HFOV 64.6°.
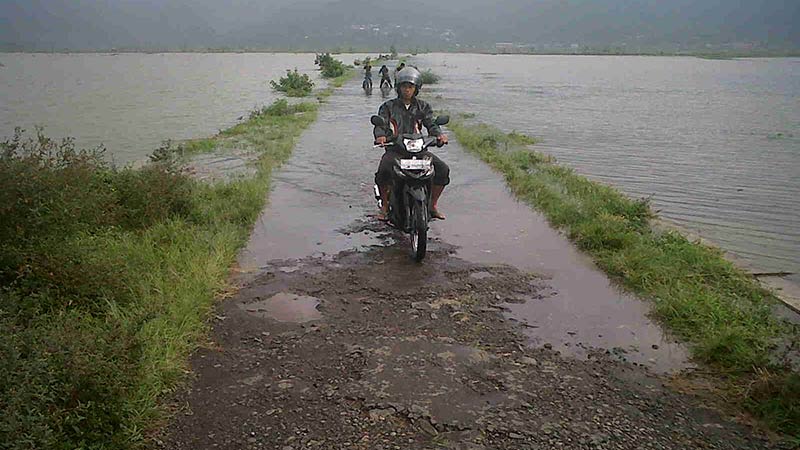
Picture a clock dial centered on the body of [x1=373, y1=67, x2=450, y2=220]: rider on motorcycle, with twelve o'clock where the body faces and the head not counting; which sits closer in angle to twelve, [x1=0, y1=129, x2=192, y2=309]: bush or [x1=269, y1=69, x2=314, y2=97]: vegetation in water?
the bush

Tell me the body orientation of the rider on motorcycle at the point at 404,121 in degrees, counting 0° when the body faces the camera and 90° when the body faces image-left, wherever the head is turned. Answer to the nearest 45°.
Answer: approximately 0°

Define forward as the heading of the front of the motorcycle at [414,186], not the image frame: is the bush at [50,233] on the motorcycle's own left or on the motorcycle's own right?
on the motorcycle's own right

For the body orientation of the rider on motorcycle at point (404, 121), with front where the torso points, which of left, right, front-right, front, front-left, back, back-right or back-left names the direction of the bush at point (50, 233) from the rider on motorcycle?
front-right

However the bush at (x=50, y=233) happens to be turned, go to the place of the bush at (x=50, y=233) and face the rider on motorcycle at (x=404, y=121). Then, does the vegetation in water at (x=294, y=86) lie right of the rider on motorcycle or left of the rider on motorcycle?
left

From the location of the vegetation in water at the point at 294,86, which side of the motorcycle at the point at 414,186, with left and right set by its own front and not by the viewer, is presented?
back

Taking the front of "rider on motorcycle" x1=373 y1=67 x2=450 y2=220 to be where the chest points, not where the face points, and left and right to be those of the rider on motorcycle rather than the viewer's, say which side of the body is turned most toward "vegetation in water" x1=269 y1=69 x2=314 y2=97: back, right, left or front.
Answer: back
